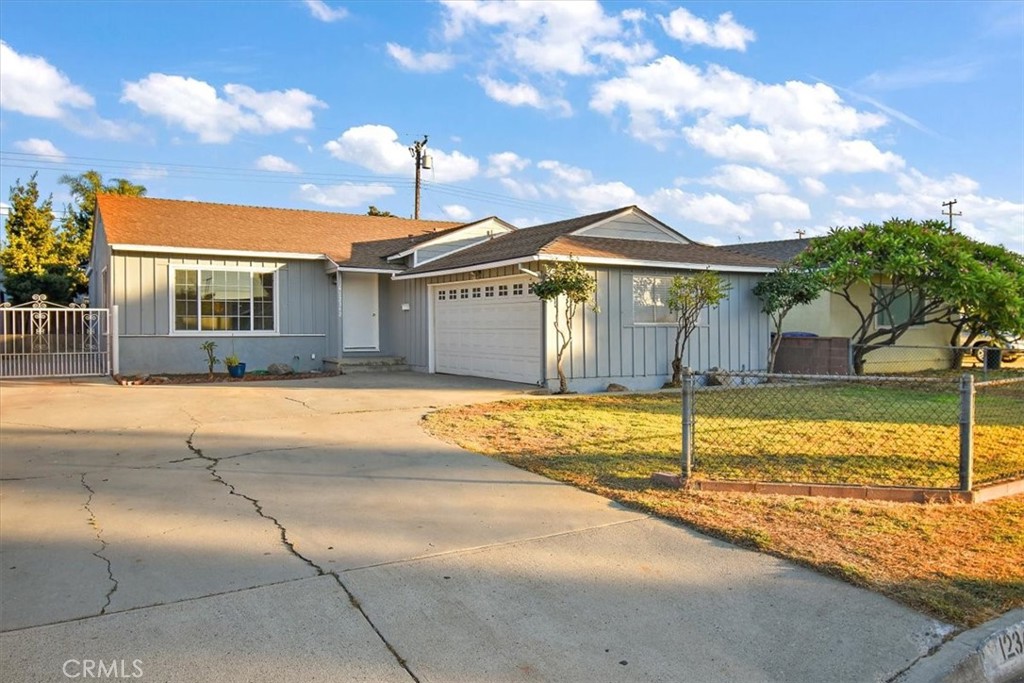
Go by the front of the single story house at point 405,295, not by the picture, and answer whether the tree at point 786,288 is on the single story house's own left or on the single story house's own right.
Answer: on the single story house's own left

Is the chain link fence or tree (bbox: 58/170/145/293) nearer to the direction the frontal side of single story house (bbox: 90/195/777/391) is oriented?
the chain link fence

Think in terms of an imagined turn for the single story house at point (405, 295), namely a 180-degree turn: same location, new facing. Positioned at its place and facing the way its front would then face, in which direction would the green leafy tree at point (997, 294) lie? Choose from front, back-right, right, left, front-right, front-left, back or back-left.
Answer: right

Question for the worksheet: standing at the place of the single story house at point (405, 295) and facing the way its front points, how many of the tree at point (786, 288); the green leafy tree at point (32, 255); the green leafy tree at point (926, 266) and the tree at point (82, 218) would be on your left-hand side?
2

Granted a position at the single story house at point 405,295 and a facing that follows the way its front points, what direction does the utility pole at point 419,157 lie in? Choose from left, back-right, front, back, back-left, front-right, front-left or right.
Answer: back

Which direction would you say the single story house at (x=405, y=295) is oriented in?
toward the camera

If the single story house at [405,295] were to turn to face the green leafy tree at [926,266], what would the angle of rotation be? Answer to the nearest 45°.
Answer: approximately 90° to its left

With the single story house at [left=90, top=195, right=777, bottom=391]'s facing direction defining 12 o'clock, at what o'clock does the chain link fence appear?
The chain link fence is roughly at 11 o'clock from the single story house.

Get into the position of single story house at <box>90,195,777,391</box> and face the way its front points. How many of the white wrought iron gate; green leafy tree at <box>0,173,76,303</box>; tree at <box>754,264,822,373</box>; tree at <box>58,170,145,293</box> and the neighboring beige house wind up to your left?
2

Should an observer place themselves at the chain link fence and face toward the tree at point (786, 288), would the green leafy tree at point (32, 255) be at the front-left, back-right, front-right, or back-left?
front-left

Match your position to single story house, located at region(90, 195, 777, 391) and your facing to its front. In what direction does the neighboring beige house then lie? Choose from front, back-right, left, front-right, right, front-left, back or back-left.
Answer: left

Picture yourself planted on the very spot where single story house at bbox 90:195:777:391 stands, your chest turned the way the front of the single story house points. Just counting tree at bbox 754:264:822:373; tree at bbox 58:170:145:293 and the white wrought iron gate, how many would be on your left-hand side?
1

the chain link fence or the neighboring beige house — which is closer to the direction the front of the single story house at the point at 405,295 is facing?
the chain link fence

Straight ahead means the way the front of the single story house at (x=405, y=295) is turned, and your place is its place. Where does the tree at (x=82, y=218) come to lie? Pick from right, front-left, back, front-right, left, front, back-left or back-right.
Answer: back-right

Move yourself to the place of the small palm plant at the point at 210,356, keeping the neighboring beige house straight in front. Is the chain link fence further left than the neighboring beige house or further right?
right

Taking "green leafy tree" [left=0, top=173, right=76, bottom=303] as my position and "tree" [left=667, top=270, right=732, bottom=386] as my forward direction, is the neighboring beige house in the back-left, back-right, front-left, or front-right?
front-left

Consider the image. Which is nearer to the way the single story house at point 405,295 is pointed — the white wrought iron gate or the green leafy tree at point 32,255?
the white wrought iron gate

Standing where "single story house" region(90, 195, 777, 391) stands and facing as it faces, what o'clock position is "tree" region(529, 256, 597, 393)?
The tree is roughly at 11 o'clock from the single story house.
